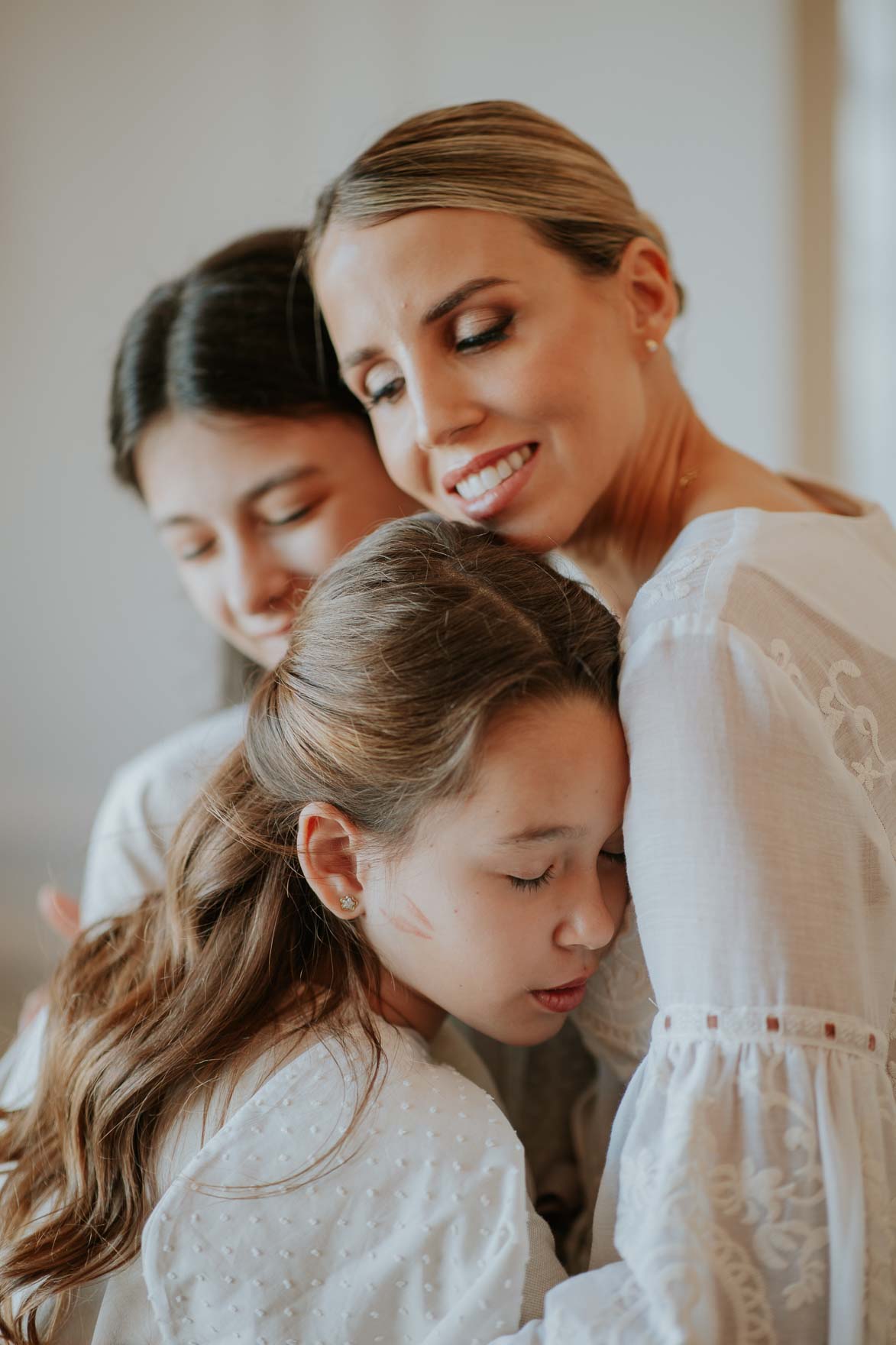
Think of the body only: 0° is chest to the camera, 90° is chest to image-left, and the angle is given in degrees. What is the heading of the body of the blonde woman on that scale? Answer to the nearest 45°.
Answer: approximately 90°
